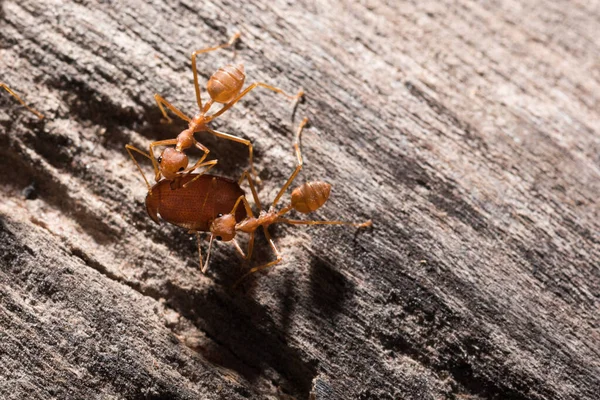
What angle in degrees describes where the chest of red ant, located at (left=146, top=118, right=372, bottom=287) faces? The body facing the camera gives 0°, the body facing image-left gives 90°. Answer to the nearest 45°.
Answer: approximately 90°

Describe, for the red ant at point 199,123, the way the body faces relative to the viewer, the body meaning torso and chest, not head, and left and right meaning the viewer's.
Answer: facing the viewer and to the left of the viewer
